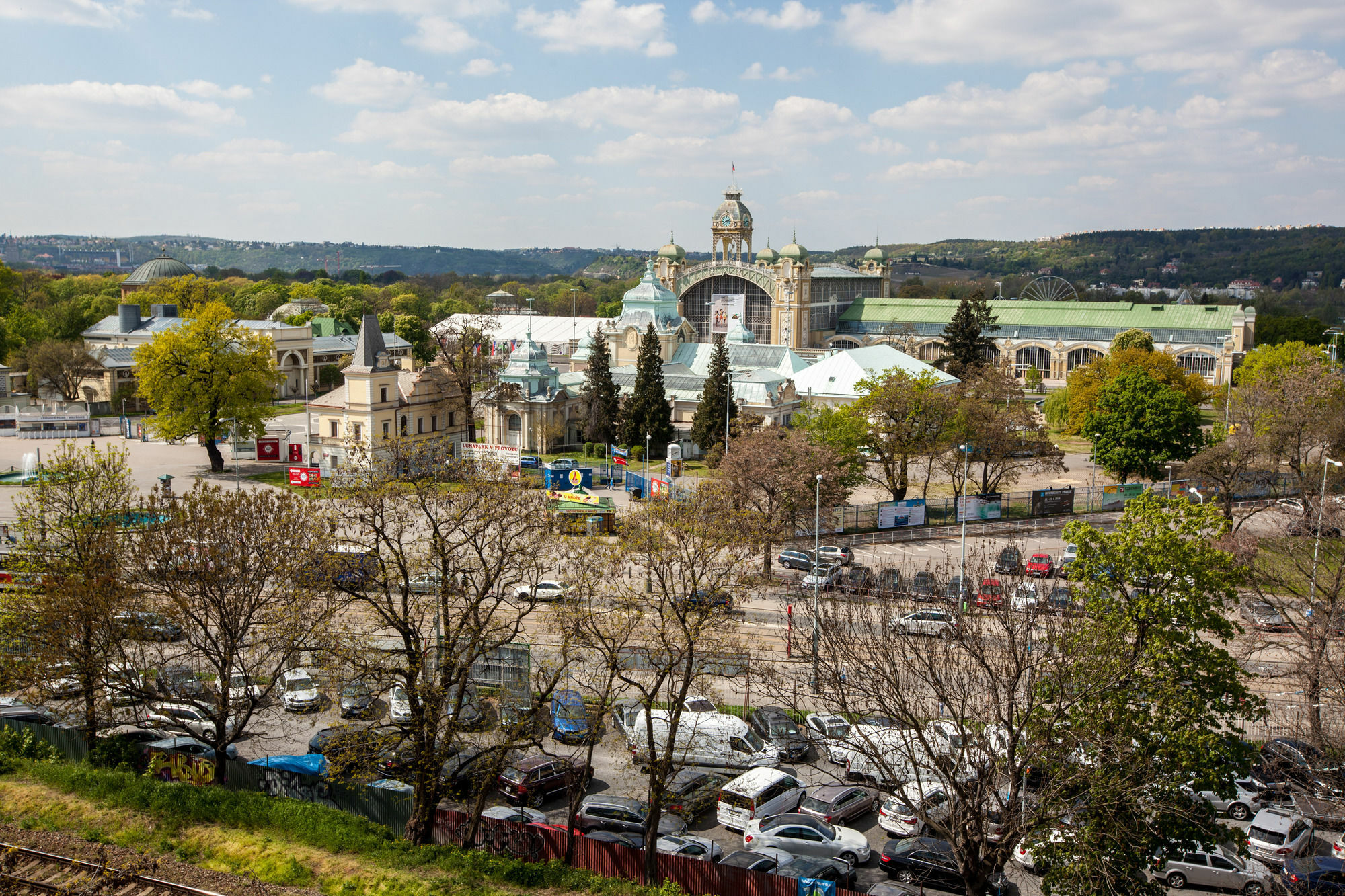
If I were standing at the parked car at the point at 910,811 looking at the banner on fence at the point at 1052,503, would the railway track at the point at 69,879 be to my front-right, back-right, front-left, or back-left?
back-left

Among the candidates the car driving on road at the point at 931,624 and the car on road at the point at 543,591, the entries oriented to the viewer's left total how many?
2

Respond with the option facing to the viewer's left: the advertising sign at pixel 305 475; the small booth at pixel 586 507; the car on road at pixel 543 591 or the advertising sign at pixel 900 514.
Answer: the car on road

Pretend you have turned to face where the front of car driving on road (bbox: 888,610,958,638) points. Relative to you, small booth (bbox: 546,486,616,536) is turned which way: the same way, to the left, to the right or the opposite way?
to the left

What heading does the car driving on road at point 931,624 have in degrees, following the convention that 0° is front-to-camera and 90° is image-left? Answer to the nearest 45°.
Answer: approximately 90°

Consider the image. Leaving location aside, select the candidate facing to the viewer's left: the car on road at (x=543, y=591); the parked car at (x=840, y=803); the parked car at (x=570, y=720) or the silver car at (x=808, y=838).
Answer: the car on road at (x=543, y=591)

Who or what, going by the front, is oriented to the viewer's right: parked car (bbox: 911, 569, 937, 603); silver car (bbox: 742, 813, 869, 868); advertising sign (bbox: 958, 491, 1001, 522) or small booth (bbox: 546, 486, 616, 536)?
the silver car

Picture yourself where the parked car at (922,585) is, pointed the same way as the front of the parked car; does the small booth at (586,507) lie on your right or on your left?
on your right

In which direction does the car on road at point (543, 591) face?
to the viewer's left

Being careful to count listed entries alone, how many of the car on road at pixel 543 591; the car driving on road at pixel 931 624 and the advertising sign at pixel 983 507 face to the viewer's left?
2
